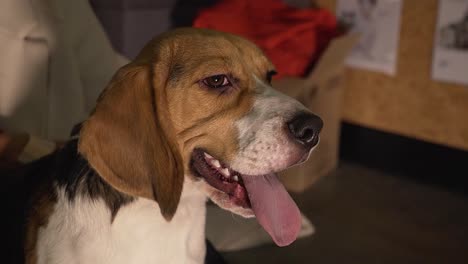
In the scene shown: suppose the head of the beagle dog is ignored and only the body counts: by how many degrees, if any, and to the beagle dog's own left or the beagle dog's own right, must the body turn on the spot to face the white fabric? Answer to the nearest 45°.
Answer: approximately 180°

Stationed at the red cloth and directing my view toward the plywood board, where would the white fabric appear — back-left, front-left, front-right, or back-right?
back-right

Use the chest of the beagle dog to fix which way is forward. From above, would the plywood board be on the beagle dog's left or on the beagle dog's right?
on the beagle dog's left

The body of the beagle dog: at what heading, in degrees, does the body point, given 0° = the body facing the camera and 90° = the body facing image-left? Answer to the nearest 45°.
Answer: approximately 315°

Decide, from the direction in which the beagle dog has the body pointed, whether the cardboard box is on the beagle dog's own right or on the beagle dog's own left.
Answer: on the beagle dog's own left

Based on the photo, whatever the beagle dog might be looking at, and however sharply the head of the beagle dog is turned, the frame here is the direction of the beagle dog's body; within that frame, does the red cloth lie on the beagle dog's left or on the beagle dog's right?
on the beagle dog's left

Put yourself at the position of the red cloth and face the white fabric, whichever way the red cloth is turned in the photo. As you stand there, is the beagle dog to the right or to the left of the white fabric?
left

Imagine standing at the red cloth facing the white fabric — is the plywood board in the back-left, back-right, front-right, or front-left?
back-left
